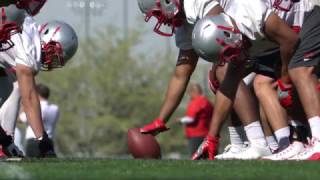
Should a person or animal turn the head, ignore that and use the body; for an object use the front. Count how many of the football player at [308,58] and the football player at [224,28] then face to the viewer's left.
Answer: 2

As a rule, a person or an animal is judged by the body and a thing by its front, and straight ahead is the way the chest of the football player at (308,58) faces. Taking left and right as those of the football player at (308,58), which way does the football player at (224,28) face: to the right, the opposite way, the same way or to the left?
the same way

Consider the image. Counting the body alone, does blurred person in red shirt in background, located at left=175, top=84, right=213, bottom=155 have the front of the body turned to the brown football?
no

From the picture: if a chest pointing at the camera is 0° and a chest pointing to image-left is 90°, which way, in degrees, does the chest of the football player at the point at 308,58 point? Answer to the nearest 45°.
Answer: approximately 90°

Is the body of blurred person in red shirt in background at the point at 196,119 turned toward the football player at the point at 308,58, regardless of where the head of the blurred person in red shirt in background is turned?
no

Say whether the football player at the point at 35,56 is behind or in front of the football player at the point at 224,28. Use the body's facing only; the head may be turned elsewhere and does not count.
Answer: in front

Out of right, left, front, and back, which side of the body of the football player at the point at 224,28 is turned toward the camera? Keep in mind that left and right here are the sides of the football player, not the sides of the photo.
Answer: left

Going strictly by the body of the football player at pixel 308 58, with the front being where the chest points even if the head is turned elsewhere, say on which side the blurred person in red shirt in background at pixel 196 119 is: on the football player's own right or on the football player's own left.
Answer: on the football player's own right

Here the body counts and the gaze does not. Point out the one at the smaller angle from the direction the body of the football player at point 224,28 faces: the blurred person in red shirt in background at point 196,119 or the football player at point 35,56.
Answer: the football player
